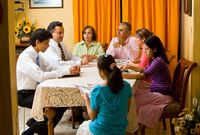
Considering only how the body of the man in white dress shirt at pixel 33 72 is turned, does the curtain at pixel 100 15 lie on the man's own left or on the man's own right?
on the man's own left

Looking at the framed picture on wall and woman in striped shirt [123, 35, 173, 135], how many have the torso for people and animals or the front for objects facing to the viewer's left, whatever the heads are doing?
1

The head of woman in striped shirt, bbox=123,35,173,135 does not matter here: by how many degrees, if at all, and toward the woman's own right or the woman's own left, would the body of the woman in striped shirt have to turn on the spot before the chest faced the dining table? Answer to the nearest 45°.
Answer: approximately 45° to the woman's own left

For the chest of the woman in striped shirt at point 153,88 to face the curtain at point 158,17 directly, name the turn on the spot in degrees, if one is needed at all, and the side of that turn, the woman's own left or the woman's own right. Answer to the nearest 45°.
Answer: approximately 90° to the woman's own right

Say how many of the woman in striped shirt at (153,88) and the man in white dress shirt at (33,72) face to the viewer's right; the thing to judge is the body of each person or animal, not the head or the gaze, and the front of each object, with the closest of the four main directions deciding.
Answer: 1

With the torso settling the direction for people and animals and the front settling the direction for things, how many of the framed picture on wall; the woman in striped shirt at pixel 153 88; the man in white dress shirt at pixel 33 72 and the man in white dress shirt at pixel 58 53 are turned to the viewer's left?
1

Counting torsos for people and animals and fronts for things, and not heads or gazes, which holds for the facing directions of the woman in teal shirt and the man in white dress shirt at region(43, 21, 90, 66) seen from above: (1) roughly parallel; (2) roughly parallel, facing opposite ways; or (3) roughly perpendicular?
roughly parallel, facing opposite ways

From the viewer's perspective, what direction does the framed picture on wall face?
toward the camera

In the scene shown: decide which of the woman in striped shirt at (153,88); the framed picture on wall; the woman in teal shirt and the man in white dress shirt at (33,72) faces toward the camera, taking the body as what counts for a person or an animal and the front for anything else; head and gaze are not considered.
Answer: the framed picture on wall

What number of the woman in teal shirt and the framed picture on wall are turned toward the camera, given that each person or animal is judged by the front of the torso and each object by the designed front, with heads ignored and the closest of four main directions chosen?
1

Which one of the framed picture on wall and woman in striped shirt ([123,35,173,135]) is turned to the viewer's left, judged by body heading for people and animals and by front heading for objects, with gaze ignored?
the woman in striped shirt

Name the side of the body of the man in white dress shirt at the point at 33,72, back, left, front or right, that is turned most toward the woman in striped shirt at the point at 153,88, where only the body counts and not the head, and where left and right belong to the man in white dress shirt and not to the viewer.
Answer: front

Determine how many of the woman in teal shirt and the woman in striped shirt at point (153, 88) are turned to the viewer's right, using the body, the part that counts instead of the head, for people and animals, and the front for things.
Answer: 0

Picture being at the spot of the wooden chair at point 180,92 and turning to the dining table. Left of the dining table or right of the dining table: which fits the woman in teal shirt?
left

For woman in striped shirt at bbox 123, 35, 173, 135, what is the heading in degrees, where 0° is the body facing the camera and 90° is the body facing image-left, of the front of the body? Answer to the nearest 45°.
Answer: approximately 90°

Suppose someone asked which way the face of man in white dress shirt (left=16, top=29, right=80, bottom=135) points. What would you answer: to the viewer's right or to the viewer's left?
to the viewer's right

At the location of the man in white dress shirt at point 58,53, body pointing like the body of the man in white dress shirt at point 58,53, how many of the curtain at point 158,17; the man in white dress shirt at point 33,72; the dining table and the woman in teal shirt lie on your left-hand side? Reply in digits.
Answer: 1
